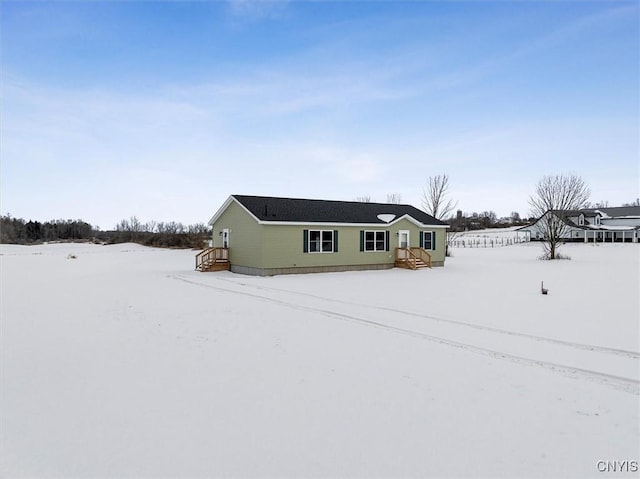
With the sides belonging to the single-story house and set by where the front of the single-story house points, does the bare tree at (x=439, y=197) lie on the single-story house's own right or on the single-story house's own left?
on the single-story house's own left

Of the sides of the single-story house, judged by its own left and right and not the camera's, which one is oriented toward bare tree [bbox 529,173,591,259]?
left

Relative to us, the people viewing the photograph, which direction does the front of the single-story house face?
facing the viewer and to the right of the viewer

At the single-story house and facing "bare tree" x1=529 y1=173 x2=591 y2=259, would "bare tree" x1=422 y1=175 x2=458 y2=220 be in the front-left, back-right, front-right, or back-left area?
front-left
